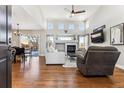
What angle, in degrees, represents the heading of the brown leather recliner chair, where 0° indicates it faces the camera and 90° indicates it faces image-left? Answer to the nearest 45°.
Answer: approximately 135°

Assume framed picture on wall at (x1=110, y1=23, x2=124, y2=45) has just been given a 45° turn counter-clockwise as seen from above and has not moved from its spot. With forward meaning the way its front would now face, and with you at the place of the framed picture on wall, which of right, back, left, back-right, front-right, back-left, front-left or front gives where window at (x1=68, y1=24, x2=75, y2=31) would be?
back-right

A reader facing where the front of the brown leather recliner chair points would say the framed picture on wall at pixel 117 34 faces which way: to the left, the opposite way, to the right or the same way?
to the left

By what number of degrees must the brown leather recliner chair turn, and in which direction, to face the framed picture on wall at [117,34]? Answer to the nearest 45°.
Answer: approximately 45° to its right

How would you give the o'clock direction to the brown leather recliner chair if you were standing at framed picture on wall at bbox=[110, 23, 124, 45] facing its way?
The brown leather recliner chair is roughly at 11 o'clock from the framed picture on wall.

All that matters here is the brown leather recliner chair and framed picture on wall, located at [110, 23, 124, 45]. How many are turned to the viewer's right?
0

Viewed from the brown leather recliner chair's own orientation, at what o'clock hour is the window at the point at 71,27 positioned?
The window is roughly at 1 o'clock from the brown leather recliner chair.

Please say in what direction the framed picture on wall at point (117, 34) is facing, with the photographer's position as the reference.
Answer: facing the viewer and to the left of the viewer
